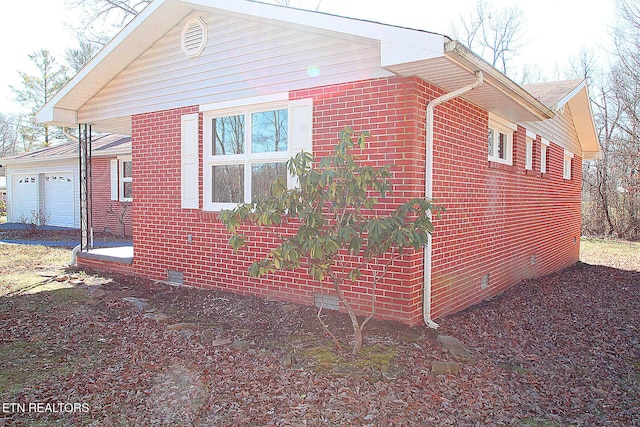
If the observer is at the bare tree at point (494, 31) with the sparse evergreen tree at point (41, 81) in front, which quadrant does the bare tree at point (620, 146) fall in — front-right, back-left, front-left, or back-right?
back-left

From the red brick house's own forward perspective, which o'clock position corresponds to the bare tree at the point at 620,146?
The bare tree is roughly at 6 o'clock from the red brick house.

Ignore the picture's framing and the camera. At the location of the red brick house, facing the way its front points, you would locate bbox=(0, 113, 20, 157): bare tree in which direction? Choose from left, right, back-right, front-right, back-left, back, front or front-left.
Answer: right

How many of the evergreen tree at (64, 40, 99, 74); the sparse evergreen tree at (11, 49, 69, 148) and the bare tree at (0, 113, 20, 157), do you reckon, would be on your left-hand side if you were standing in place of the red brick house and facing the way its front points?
0

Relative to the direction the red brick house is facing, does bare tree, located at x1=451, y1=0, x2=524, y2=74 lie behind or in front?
behind

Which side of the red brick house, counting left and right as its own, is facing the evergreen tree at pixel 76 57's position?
right

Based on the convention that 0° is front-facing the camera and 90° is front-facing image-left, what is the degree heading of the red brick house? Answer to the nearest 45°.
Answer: approximately 45°

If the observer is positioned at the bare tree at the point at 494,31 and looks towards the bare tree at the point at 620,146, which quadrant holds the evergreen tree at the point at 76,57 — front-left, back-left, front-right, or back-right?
back-right
